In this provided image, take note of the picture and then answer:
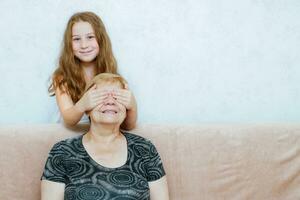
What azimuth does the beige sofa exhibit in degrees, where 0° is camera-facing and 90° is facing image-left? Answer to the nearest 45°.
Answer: approximately 0°
